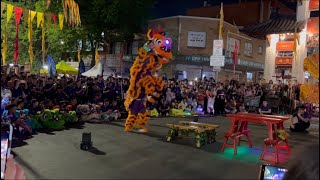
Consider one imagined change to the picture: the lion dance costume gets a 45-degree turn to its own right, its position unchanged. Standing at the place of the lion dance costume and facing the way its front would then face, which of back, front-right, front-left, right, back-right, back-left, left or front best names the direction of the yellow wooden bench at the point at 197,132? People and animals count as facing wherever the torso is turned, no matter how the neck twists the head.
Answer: front

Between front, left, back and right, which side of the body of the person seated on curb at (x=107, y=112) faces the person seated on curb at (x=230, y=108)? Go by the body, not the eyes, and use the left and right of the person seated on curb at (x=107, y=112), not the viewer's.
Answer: left

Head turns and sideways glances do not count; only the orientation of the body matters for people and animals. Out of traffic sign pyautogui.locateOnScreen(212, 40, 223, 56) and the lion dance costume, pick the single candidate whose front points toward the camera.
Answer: the traffic sign

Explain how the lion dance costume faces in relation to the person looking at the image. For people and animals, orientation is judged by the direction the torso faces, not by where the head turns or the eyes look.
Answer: facing to the right of the viewer

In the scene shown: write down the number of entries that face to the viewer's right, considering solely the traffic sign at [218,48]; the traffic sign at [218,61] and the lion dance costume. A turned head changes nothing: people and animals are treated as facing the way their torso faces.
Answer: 1

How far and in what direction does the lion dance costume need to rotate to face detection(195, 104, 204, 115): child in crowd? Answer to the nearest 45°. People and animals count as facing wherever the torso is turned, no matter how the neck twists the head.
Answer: approximately 90° to its left

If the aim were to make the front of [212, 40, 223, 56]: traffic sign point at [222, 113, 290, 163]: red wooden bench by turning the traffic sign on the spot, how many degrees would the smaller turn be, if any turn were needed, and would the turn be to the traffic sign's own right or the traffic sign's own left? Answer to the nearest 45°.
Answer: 0° — it already faces it

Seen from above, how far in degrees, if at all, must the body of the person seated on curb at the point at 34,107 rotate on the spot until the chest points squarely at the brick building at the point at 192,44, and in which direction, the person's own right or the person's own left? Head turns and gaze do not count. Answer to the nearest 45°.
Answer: approximately 90° to the person's own left

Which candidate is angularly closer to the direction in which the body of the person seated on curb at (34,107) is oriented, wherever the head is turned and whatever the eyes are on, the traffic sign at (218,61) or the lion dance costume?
the lion dance costume

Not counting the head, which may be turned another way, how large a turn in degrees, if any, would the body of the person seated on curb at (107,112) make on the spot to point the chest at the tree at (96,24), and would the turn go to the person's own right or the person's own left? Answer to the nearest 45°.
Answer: approximately 135° to the person's own left

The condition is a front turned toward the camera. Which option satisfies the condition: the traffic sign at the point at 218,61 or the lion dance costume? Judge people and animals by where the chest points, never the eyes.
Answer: the traffic sign

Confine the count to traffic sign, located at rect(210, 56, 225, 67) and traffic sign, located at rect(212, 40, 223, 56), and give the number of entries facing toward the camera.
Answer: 2

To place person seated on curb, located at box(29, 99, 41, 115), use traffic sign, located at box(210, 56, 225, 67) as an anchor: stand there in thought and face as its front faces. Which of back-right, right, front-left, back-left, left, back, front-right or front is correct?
front-right

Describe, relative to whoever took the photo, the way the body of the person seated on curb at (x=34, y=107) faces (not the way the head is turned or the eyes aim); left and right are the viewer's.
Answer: facing the viewer and to the right of the viewer

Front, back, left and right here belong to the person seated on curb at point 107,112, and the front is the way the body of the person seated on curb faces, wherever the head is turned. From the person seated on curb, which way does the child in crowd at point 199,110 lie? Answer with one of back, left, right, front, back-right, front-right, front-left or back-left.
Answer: left

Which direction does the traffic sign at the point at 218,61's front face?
toward the camera
